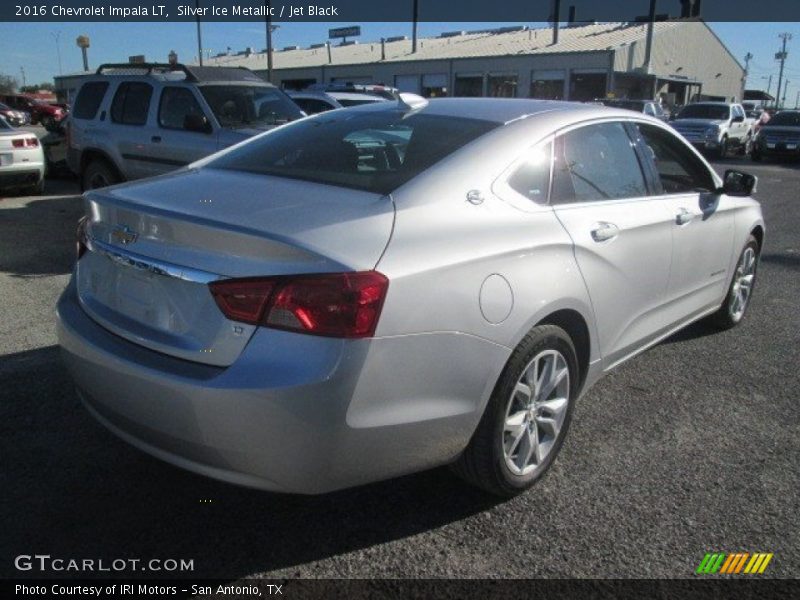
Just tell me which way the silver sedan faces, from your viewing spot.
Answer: facing away from the viewer and to the right of the viewer

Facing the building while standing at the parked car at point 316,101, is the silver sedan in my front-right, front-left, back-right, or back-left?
back-right

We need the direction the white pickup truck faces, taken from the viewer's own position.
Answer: facing the viewer and to the left of the viewer

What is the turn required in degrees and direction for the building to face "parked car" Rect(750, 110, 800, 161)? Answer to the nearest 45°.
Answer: approximately 45° to its left

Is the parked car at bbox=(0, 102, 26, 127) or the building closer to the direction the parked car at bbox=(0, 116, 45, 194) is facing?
the parked car

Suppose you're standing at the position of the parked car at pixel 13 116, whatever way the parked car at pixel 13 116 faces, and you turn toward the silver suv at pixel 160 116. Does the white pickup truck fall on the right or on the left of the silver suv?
left

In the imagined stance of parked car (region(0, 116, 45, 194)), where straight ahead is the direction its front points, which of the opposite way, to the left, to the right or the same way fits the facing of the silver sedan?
to the right

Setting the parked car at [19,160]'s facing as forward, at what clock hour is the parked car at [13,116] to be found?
the parked car at [13,116] is roughly at 12 o'clock from the parked car at [19,160].

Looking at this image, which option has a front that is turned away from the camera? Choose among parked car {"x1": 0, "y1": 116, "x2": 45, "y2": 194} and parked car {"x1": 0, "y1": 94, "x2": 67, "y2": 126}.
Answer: parked car {"x1": 0, "y1": 116, "x2": 45, "y2": 194}

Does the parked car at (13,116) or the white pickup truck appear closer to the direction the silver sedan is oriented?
the white pickup truck

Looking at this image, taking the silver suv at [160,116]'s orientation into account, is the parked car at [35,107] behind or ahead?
behind

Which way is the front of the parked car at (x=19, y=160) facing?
away from the camera

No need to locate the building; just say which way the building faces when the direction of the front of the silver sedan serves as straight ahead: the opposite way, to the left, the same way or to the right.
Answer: the opposite way

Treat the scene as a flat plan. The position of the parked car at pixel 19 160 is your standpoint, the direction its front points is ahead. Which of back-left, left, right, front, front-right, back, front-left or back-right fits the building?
front-right

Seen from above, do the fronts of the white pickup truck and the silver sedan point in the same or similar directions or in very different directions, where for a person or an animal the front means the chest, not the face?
very different directions
